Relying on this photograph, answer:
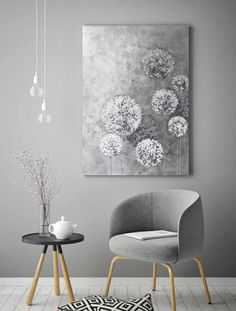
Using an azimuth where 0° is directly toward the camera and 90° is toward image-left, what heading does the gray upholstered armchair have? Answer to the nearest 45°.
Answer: approximately 45°

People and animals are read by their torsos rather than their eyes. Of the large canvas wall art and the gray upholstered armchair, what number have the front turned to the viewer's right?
0

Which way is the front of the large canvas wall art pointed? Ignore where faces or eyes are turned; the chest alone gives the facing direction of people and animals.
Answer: toward the camera

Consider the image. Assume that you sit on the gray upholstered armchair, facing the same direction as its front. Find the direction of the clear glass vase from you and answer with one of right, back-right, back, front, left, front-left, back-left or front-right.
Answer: front-right

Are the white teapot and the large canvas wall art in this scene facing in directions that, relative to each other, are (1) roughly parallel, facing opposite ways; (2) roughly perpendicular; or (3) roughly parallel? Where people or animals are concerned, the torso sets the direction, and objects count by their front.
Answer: roughly perpendicular
